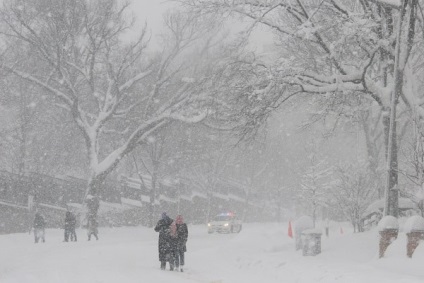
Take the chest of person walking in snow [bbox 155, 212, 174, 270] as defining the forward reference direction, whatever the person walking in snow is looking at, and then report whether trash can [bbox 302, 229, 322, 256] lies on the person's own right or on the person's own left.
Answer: on the person's own right

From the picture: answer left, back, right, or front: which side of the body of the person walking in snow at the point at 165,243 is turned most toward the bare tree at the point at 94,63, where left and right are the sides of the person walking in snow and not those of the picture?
front

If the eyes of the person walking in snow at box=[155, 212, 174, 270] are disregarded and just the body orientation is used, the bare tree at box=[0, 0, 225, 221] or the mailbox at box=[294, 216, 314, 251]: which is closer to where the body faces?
the bare tree

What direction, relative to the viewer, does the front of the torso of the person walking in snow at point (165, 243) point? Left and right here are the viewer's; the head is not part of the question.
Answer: facing away from the viewer

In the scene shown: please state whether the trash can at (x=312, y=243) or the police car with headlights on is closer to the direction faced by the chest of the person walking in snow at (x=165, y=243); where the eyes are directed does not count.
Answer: the police car with headlights on

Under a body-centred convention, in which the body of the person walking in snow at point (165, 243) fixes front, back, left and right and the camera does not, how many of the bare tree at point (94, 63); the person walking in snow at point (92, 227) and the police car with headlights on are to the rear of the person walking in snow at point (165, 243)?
0

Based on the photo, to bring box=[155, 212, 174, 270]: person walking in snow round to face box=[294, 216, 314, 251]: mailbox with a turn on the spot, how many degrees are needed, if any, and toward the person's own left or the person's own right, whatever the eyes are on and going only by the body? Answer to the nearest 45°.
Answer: approximately 45° to the person's own right

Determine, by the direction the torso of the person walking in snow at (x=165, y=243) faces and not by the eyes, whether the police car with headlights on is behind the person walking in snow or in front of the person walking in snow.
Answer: in front
